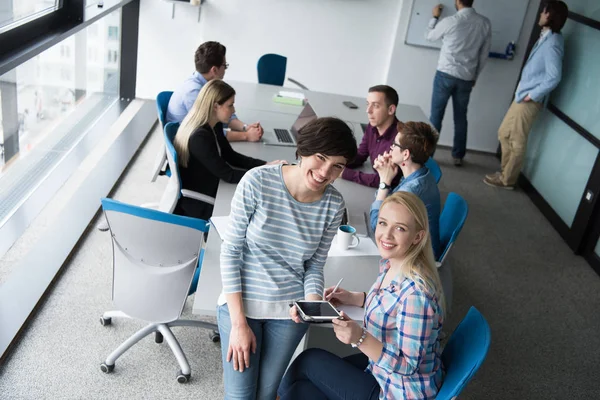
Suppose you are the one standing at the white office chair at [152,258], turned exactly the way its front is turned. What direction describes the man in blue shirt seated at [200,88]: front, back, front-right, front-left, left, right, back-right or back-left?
front-left

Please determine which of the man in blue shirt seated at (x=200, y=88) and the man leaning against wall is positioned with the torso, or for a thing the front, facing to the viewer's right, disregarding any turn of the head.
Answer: the man in blue shirt seated

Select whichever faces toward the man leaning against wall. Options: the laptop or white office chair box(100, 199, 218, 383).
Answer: the white office chair

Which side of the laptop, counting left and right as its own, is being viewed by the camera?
left

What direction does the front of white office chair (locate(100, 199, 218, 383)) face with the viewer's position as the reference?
facing away from the viewer and to the right of the viewer

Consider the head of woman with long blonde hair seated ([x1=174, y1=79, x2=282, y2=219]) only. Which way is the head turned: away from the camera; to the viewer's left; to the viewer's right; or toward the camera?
to the viewer's right

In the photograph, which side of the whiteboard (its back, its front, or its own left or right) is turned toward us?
front

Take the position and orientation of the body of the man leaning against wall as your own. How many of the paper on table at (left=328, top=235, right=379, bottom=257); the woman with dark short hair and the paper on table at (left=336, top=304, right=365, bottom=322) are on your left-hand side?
3

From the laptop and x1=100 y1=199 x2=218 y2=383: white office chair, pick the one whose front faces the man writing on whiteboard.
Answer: the white office chair

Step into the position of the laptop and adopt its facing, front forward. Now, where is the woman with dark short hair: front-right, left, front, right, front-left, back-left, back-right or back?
left

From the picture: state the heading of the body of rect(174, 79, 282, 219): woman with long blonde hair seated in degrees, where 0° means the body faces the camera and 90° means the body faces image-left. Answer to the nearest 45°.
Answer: approximately 270°

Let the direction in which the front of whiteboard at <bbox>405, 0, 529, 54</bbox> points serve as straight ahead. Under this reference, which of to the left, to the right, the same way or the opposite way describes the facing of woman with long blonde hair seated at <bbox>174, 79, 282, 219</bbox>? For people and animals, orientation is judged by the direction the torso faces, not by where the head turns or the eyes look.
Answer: to the left

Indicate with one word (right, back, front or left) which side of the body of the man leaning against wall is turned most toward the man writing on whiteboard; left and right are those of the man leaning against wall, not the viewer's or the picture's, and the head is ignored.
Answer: front

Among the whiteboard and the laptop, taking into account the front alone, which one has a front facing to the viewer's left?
the laptop

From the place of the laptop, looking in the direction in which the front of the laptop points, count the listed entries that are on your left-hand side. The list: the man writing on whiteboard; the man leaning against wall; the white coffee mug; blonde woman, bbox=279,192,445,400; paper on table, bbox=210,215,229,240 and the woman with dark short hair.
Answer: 4

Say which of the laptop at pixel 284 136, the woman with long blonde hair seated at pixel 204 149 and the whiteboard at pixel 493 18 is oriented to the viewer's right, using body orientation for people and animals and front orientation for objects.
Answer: the woman with long blonde hair seated

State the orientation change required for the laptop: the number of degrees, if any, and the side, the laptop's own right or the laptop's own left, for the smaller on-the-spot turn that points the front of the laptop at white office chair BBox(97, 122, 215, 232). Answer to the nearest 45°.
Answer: approximately 45° to the laptop's own left

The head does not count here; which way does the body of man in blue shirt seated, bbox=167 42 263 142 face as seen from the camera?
to the viewer's right
